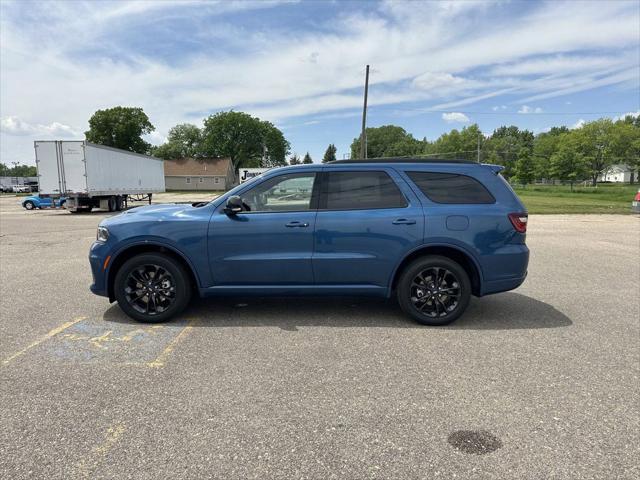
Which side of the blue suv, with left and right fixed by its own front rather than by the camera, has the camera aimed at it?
left

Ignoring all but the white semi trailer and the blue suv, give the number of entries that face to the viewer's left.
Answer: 1

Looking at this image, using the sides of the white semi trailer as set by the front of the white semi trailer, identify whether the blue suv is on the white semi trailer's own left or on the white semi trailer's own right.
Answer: on the white semi trailer's own right

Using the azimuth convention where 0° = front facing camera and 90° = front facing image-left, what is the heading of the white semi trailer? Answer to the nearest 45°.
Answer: approximately 225°
